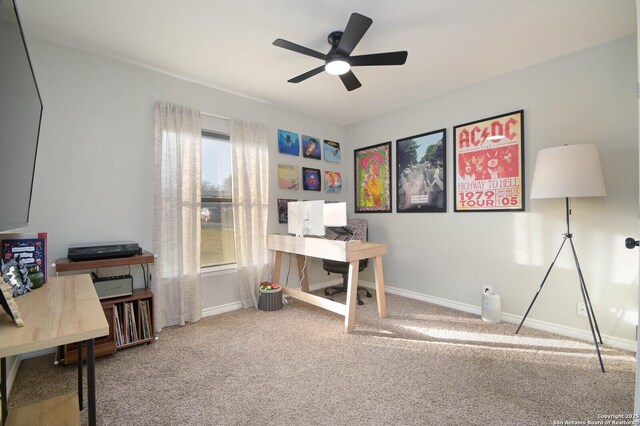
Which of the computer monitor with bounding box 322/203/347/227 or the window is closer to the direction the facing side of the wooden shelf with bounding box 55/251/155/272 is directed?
the computer monitor

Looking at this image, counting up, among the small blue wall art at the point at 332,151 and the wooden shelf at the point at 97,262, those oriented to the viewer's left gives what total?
0

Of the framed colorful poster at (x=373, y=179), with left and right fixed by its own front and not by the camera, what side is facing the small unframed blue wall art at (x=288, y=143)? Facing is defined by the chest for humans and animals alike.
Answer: front

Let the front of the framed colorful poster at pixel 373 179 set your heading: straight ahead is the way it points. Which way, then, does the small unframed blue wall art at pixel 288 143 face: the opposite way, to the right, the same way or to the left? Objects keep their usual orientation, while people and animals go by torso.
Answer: to the left

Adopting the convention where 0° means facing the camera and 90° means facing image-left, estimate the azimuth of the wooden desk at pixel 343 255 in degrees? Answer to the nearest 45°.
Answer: approximately 225°

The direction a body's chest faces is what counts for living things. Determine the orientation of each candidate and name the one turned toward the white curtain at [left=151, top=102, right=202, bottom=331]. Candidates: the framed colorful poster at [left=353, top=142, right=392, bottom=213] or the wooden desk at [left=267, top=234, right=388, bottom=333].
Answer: the framed colorful poster

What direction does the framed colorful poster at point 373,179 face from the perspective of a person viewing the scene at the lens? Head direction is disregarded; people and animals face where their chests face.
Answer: facing the viewer and to the left of the viewer

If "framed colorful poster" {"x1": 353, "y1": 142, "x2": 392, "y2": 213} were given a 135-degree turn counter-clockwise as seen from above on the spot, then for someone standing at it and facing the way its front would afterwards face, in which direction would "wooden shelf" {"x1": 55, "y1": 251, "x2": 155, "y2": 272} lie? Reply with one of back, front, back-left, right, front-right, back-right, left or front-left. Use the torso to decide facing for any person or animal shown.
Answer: back-right

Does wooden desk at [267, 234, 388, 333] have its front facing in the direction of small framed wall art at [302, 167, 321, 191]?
no

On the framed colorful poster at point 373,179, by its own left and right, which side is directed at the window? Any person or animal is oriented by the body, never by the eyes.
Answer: front

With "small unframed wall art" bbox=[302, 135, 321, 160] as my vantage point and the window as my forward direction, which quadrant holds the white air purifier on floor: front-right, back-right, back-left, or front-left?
back-left

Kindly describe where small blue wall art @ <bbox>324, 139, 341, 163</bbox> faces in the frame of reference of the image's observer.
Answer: facing the viewer and to the right of the viewer

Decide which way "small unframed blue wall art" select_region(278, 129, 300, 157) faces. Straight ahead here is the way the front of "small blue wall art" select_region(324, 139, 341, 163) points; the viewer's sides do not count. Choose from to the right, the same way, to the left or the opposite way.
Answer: the same way

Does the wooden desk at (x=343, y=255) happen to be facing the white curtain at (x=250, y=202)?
no

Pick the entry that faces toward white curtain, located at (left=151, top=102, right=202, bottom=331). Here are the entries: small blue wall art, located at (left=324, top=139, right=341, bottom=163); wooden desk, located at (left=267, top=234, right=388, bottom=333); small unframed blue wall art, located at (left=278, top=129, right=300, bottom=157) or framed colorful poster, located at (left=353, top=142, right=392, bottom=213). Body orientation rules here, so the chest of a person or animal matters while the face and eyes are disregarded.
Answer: the framed colorful poster
